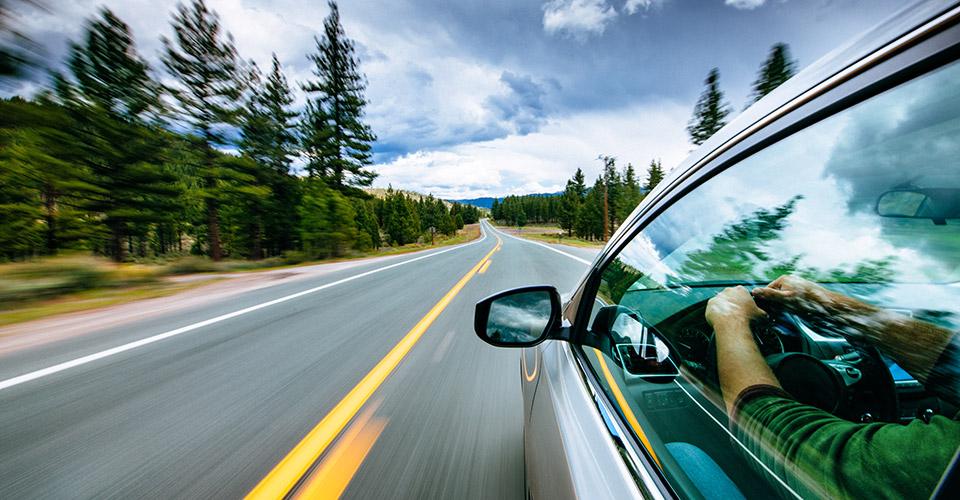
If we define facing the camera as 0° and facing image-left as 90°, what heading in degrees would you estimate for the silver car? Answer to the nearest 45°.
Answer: approximately 135°

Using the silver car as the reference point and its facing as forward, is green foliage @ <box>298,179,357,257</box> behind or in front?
in front

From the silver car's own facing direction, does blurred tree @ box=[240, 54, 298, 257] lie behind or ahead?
ahead

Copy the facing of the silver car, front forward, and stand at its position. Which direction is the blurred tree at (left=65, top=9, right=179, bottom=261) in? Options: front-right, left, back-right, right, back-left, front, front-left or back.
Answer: front-left
